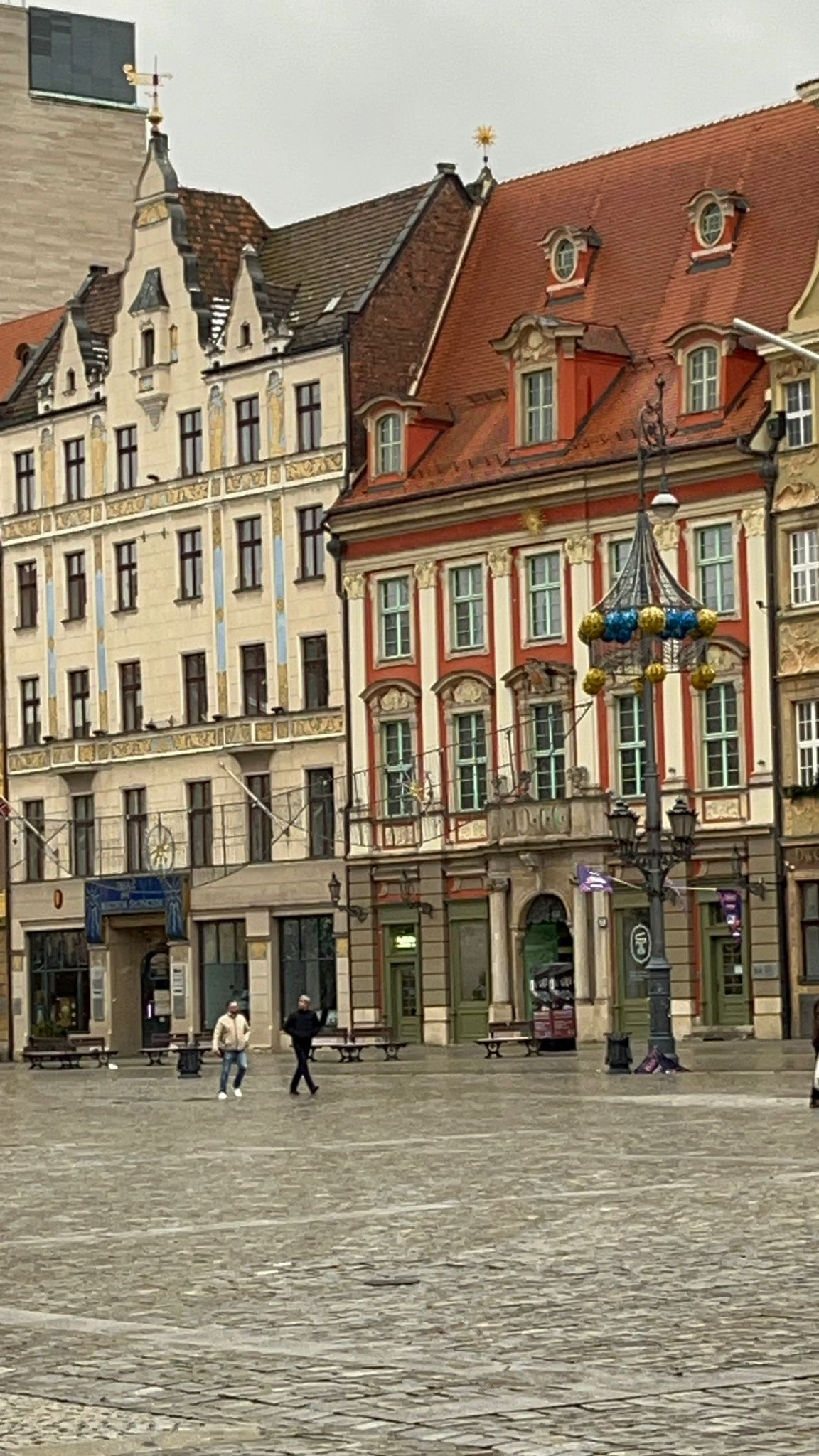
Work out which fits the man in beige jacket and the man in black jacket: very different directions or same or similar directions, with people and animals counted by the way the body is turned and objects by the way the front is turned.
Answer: same or similar directions

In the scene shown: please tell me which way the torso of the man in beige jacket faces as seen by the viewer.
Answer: toward the camera

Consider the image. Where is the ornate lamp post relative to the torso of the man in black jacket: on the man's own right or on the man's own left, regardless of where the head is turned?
on the man's own left

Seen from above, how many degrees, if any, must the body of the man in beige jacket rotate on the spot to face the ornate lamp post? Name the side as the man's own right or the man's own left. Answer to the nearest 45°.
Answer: approximately 90° to the man's own left

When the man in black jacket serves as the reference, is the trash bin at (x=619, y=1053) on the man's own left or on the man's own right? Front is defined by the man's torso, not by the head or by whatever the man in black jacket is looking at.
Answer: on the man's own left

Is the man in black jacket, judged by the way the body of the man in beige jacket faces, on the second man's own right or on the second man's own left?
on the second man's own left

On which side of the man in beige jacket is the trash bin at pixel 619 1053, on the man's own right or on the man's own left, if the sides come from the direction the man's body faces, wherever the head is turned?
on the man's own left

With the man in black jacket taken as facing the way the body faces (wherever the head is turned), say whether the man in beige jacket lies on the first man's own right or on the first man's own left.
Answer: on the first man's own right

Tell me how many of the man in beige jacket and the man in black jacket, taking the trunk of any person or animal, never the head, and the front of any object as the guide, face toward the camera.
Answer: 2

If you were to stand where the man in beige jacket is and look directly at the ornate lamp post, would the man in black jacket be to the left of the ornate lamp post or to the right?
right

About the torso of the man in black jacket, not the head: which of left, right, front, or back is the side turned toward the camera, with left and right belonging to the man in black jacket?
front

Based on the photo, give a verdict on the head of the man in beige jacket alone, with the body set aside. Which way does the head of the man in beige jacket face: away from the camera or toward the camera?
toward the camera
